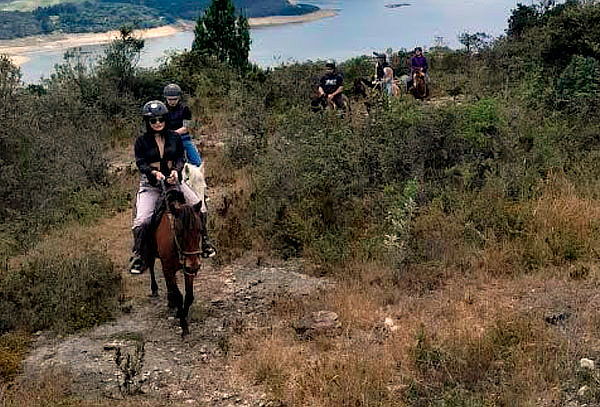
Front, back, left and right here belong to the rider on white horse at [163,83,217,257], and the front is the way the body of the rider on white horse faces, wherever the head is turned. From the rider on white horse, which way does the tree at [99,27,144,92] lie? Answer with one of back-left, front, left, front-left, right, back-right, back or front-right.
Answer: back

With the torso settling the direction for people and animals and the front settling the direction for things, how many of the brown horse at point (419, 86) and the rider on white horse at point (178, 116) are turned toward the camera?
2

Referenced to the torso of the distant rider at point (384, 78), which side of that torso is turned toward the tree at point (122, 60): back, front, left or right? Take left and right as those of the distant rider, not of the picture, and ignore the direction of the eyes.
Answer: right

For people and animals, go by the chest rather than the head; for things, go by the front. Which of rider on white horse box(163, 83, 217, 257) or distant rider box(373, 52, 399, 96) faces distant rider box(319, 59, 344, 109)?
distant rider box(373, 52, 399, 96)

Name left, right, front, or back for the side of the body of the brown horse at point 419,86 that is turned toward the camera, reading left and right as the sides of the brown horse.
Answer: front

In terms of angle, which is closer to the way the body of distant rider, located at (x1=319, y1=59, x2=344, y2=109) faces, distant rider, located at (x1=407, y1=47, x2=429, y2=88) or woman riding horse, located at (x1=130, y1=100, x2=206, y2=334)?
the woman riding horse

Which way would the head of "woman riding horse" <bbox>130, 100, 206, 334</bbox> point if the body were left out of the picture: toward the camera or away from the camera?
toward the camera

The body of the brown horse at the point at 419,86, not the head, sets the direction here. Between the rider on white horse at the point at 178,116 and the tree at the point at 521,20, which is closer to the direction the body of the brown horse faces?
the rider on white horse

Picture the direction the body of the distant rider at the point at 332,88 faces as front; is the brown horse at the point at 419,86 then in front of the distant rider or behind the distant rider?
behind

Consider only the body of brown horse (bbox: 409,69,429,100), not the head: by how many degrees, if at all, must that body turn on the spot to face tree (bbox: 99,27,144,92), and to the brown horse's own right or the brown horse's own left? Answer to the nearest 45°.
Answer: approximately 90° to the brown horse's own right

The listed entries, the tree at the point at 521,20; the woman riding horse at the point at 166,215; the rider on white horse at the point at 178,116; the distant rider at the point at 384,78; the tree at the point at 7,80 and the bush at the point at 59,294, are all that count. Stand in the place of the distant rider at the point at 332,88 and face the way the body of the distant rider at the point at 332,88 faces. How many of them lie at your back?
2

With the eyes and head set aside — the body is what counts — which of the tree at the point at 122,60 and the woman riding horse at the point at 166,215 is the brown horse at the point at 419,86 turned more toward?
the woman riding horse

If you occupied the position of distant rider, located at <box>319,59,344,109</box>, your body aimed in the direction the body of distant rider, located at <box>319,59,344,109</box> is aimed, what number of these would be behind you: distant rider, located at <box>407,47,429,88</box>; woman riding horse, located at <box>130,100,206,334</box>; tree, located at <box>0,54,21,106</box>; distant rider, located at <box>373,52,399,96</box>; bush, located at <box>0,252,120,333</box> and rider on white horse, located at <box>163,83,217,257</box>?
2

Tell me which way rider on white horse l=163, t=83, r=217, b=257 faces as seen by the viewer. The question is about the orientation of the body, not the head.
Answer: toward the camera

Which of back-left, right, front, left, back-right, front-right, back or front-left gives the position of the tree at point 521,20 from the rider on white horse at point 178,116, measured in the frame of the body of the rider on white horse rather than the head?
back-left
